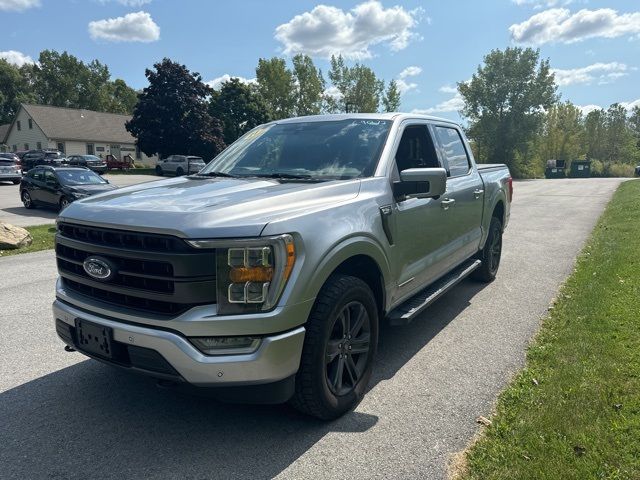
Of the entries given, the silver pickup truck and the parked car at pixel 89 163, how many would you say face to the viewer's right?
0

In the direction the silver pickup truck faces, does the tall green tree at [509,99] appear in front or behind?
behind

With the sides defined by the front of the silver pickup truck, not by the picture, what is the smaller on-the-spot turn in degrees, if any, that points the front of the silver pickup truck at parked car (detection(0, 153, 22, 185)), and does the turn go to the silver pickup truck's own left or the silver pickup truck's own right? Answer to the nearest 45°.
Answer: approximately 90° to the silver pickup truck's own right

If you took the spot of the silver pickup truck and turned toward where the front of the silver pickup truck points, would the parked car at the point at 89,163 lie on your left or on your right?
on your right

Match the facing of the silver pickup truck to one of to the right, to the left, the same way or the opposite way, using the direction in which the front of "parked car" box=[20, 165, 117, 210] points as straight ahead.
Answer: to the right

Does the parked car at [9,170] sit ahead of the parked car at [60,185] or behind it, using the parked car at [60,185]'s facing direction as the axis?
behind

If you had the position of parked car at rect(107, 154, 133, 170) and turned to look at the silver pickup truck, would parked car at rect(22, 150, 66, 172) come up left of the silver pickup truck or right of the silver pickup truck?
right

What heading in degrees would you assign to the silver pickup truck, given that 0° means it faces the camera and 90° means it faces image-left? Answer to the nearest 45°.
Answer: approximately 45°

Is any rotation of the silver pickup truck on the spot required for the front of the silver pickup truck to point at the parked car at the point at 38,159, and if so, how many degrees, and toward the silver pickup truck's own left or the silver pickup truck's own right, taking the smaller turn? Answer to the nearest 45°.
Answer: approximately 90° to the silver pickup truck's own right
